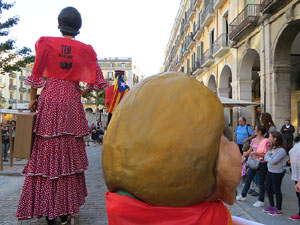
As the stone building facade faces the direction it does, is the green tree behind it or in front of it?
in front

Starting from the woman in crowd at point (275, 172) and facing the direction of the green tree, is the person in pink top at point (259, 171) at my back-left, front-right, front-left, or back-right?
front-right

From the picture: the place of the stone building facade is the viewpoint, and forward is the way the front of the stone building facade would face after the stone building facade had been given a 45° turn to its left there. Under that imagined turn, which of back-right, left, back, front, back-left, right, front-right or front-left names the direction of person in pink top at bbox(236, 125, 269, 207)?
front

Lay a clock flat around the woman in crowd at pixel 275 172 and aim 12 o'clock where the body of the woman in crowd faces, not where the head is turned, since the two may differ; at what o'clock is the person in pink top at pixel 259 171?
The person in pink top is roughly at 2 o'clock from the woman in crowd.

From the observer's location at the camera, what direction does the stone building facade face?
facing the viewer and to the left of the viewer

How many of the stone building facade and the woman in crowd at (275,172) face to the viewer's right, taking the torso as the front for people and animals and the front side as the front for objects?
0

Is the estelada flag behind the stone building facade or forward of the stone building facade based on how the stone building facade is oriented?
forward
